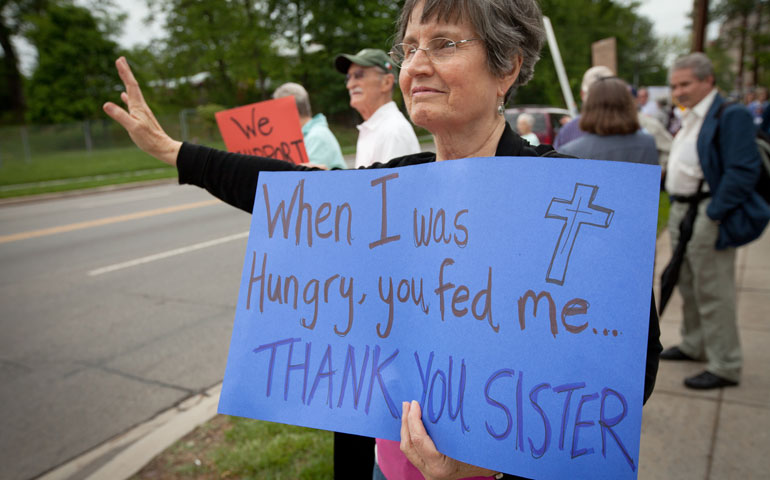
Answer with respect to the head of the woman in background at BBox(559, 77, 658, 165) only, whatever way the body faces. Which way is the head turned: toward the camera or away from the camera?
away from the camera

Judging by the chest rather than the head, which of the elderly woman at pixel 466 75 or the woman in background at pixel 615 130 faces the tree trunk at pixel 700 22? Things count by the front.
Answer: the woman in background

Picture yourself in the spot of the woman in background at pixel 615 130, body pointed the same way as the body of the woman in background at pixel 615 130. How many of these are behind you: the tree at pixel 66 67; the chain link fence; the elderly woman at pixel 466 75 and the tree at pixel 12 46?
1

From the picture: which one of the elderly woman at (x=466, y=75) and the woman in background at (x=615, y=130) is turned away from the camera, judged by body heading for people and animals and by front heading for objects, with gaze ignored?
the woman in background

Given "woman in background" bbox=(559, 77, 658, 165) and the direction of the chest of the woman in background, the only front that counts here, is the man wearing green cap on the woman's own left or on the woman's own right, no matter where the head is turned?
on the woman's own left

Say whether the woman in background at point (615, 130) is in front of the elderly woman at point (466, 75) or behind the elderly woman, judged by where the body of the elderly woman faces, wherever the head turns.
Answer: behind

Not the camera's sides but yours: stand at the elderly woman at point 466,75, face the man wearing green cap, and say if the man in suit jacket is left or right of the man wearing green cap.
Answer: right

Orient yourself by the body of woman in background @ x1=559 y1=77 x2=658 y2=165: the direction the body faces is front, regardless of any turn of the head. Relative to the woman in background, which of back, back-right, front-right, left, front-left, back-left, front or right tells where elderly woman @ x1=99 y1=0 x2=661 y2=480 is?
back

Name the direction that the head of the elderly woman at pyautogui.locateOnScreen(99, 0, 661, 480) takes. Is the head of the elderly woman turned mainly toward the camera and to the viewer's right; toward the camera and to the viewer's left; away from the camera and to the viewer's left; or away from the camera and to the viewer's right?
toward the camera and to the viewer's left

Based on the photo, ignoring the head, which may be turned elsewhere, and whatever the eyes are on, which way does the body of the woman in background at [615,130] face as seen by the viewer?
away from the camera

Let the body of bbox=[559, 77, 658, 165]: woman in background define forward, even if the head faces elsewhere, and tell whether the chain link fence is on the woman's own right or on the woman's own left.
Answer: on the woman's own left

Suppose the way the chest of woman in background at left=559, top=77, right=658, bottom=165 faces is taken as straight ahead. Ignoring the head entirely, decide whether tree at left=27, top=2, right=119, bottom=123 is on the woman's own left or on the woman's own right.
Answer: on the woman's own left

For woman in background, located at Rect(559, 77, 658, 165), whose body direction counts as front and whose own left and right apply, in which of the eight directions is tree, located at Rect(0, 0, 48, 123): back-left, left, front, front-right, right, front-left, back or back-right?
front-left

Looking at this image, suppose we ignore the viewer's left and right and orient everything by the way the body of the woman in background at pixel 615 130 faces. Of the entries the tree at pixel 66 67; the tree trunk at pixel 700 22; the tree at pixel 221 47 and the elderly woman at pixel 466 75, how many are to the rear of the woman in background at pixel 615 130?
1

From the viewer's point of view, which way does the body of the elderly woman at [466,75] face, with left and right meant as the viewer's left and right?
facing the viewer and to the left of the viewer

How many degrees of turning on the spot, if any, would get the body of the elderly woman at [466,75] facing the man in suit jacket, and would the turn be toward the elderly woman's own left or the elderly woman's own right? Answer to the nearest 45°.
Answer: approximately 180°

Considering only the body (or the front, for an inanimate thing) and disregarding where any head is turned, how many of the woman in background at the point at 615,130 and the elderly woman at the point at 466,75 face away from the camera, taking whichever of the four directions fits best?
1

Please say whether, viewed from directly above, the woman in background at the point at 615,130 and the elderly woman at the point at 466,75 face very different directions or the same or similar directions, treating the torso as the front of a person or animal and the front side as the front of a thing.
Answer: very different directions
